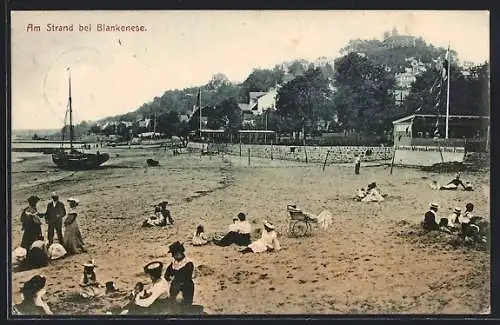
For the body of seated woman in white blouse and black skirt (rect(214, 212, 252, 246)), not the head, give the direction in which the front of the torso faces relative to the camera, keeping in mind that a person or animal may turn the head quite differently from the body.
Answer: to the viewer's left

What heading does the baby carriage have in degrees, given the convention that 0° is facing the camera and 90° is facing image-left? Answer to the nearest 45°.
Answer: approximately 270°

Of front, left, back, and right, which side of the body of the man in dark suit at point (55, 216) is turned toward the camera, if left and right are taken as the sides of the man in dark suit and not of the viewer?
front

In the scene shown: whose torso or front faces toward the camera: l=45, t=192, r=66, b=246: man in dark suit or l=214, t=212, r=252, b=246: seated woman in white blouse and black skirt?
the man in dark suit
